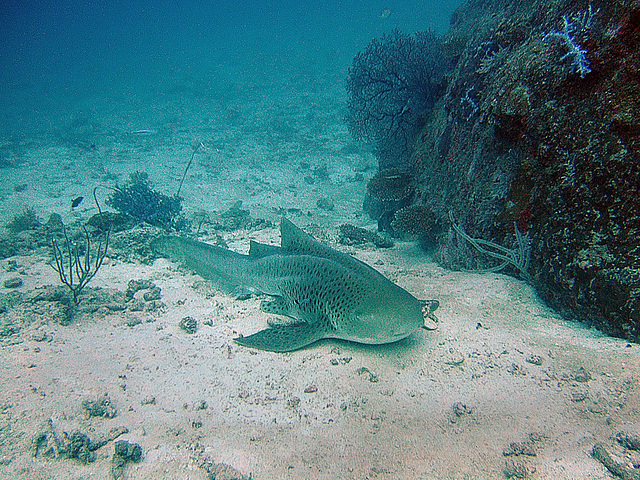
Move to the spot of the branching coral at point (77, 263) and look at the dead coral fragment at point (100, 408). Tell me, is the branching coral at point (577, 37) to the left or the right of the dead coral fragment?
left

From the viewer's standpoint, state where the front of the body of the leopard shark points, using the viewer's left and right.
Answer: facing the viewer and to the right of the viewer

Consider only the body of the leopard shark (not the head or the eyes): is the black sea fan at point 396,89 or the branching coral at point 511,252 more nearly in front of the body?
the branching coral

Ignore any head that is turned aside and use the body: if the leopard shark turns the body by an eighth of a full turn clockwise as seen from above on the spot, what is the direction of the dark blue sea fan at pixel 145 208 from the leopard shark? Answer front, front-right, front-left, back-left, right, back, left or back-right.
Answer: back-right

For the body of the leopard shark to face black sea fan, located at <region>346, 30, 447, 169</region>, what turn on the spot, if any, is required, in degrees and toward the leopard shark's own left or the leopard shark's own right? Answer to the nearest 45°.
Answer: approximately 135° to the leopard shark's own left

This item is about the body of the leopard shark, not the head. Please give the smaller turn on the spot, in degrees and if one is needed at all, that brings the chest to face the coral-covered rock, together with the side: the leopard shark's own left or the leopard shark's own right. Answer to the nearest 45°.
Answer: approximately 45° to the leopard shark's own left

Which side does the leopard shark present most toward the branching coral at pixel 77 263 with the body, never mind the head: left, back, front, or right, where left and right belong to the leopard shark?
back

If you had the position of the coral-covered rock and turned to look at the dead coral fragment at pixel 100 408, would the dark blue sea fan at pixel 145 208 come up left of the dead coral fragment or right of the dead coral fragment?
right

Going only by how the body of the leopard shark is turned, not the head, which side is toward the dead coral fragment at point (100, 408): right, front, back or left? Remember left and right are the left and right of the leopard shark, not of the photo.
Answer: right

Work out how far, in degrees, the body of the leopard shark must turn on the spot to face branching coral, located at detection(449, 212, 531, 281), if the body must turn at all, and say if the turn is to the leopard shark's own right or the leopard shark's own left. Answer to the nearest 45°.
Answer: approximately 45° to the leopard shark's own left

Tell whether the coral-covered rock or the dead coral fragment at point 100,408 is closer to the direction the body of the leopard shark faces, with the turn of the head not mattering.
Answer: the coral-covered rock
